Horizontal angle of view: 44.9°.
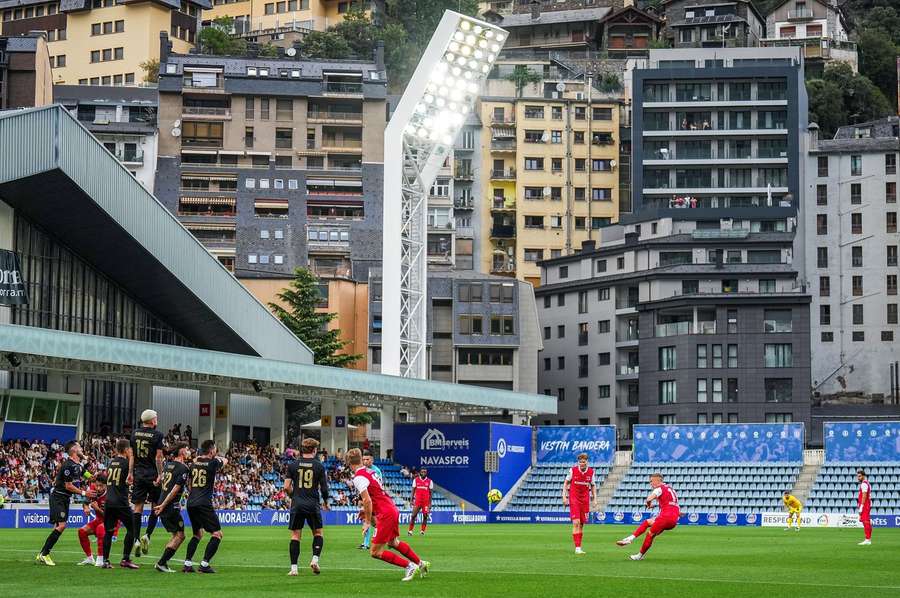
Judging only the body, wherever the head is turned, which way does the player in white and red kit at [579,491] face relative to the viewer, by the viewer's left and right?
facing the viewer

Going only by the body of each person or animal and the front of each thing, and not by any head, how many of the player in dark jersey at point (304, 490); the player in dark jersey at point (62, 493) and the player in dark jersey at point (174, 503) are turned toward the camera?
0

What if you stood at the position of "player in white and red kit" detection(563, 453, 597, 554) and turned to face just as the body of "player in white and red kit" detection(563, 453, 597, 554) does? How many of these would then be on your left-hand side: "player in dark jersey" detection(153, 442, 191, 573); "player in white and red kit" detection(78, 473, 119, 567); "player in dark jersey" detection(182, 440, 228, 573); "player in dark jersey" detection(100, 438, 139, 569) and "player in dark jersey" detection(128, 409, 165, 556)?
0

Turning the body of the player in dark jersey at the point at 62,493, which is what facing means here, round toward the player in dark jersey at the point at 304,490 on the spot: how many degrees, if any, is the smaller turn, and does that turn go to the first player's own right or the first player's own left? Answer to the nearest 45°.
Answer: approximately 45° to the first player's own right

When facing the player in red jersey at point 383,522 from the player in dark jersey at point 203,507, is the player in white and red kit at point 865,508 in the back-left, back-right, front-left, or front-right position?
front-left

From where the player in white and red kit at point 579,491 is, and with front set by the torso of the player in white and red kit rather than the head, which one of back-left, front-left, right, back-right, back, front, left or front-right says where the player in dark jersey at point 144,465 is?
front-right

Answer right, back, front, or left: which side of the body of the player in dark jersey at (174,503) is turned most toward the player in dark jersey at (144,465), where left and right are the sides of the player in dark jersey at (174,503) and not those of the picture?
left

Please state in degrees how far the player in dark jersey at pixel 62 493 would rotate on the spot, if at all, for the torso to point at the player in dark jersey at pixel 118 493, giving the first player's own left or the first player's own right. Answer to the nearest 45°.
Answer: approximately 45° to the first player's own right

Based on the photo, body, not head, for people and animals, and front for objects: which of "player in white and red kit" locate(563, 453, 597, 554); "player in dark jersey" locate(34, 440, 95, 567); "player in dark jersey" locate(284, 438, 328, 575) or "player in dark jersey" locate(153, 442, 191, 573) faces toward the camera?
the player in white and red kit

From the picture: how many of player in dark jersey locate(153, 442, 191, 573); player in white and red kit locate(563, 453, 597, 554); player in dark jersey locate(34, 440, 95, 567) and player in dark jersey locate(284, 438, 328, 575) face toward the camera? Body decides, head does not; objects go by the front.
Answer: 1

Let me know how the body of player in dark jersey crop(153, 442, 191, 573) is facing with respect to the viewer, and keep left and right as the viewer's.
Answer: facing away from the viewer and to the right of the viewer

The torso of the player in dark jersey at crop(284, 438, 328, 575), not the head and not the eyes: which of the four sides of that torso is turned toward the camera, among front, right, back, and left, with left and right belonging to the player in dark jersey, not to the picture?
back

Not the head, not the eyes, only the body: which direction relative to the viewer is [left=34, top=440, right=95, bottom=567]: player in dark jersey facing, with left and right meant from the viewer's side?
facing to the right of the viewer

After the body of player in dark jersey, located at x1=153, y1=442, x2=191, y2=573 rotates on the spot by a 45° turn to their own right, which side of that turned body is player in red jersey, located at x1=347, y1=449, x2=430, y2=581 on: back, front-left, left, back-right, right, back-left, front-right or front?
front-right

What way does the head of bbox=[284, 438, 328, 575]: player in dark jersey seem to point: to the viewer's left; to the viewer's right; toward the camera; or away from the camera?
away from the camera

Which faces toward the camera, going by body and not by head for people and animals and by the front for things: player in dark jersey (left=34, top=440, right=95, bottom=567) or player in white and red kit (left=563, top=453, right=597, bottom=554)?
the player in white and red kit
